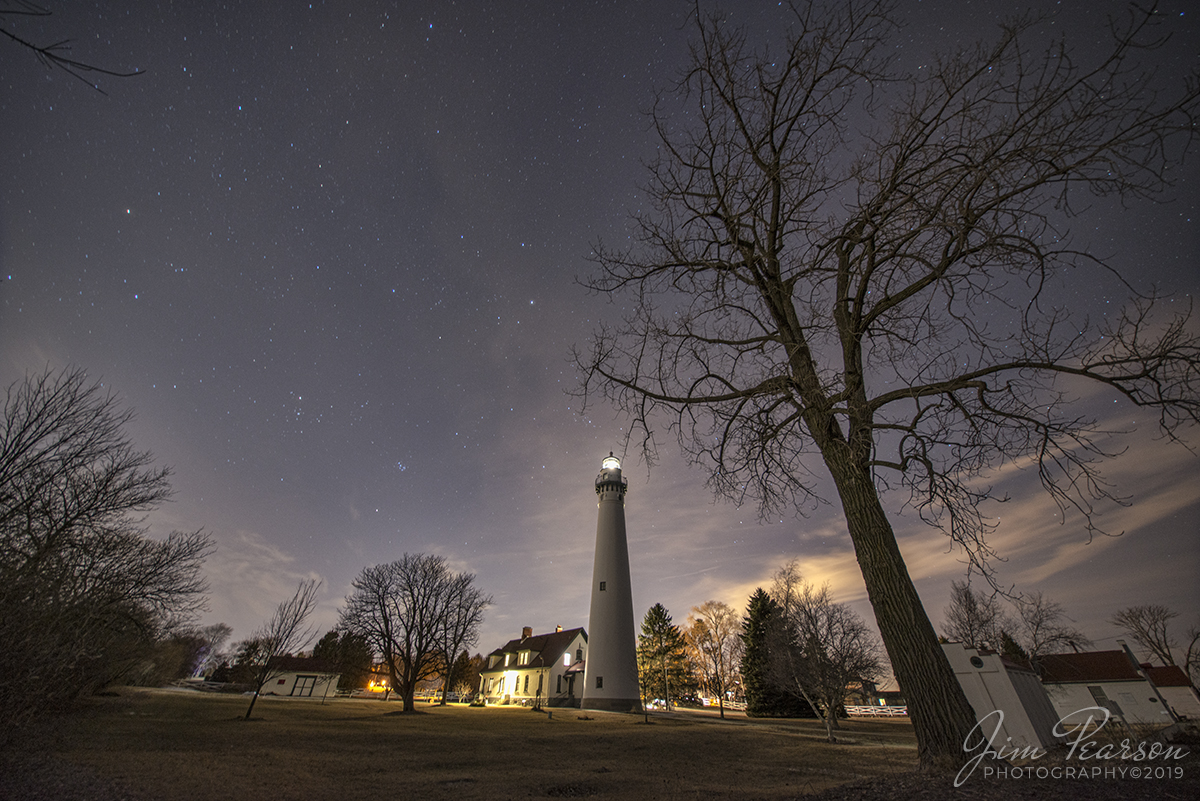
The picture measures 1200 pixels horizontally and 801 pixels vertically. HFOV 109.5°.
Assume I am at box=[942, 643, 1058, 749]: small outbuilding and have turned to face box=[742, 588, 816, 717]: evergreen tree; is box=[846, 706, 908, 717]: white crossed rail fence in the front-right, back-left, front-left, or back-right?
front-right

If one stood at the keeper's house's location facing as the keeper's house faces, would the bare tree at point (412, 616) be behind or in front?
in front

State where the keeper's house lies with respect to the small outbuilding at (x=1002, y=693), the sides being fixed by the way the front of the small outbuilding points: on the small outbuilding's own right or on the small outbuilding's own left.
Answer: on the small outbuilding's own right

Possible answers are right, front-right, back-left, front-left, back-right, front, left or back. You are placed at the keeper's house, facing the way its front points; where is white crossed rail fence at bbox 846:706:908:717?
back-left

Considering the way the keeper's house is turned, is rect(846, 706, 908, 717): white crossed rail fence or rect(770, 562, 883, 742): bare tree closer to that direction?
the bare tree

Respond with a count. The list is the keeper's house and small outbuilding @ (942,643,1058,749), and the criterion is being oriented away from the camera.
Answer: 0

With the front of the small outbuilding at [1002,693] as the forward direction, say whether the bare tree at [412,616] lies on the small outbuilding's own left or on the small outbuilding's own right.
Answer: on the small outbuilding's own right

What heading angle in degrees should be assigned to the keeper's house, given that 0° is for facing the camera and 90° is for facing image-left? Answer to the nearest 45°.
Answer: approximately 45°

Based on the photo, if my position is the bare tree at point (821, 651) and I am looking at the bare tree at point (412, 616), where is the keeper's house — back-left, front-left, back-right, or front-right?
front-right

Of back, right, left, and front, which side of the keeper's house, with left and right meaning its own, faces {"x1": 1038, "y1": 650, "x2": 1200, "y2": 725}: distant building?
left

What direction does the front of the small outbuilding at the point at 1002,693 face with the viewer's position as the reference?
facing the viewer and to the left of the viewer

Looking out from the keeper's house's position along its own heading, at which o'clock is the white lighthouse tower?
The white lighthouse tower is roughly at 8 o'clock from the keeper's house.

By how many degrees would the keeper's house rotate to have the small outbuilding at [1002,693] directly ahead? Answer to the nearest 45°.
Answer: approximately 45° to its left

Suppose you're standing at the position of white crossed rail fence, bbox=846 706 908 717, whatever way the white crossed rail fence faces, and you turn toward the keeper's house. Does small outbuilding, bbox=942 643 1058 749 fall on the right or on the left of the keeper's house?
left
